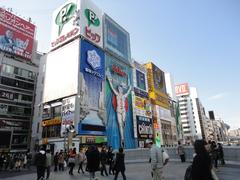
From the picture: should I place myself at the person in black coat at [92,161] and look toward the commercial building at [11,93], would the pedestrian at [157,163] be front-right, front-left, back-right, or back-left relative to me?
back-right

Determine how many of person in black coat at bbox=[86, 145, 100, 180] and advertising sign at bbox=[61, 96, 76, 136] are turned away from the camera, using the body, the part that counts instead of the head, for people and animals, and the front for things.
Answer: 1

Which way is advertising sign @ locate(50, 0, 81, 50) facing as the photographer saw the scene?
facing the viewer and to the left of the viewer

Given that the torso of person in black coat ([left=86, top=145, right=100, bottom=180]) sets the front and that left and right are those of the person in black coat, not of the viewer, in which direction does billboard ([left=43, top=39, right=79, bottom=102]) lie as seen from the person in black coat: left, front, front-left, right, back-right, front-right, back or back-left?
front

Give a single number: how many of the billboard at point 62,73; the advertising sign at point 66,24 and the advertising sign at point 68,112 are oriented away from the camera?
0

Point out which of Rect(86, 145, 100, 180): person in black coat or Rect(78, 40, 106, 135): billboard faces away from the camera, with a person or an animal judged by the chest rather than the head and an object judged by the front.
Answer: the person in black coat

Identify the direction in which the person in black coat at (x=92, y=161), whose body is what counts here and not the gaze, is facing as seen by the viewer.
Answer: away from the camera

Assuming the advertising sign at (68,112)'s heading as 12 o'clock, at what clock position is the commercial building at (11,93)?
The commercial building is roughly at 3 o'clock from the advertising sign.

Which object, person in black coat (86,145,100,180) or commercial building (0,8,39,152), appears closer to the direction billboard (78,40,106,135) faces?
the person in black coat

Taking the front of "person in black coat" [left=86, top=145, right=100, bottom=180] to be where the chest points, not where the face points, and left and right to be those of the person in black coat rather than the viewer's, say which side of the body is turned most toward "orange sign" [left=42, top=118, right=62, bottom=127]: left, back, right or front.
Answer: front

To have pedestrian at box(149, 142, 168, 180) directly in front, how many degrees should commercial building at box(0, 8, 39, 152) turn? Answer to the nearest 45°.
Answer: approximately 45° to its right

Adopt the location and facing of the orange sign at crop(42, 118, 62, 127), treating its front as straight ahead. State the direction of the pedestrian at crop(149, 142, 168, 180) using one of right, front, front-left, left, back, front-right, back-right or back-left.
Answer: front-left

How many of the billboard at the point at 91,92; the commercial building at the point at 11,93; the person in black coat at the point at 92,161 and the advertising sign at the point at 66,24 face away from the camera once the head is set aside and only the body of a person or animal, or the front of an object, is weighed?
1

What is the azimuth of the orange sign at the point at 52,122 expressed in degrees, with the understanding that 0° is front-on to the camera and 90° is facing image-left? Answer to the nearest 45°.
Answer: approximately 45°

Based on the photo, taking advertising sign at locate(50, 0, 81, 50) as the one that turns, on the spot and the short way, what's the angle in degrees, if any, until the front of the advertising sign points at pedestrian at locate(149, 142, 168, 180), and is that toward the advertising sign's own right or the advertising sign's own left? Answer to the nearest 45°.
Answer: approximately 45° to the advertising sign's own left

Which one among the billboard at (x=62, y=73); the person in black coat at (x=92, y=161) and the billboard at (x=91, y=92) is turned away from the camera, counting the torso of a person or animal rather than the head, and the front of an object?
the person in black coat

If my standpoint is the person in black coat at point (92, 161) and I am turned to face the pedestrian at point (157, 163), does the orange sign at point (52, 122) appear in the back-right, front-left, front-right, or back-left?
back-left

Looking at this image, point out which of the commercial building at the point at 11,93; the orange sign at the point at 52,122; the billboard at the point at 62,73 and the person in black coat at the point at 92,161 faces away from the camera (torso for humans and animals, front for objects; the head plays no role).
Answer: the person in black coat
